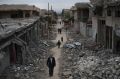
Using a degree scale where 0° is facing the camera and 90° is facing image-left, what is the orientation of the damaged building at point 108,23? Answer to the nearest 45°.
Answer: approximately 45°

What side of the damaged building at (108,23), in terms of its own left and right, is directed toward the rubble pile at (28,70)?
front
